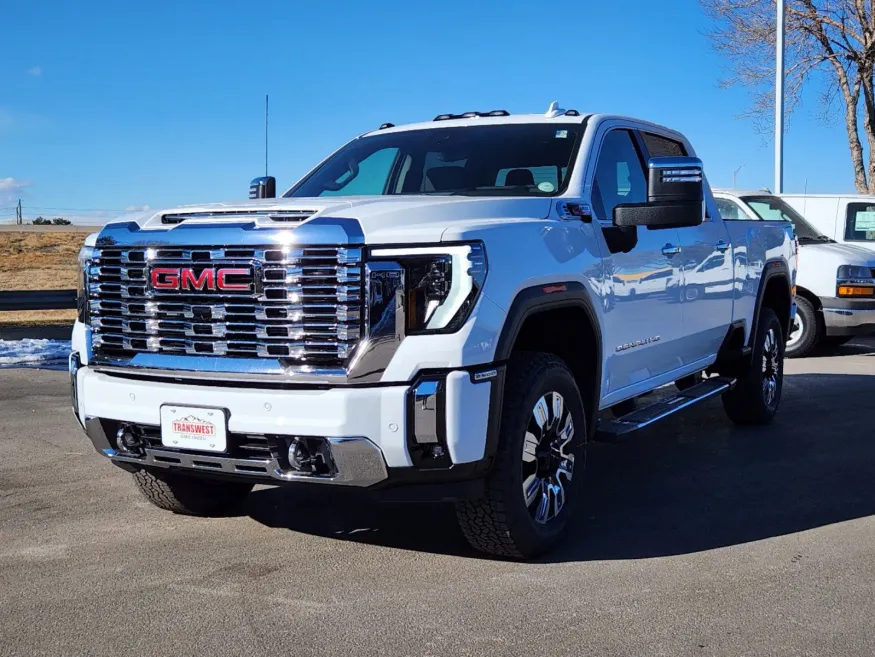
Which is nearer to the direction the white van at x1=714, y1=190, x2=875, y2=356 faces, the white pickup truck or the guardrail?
the white pickup truck

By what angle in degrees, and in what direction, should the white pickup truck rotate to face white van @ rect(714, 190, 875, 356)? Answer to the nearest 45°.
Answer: approximately 180°

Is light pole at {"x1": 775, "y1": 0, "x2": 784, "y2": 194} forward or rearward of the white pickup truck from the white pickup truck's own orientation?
rearward

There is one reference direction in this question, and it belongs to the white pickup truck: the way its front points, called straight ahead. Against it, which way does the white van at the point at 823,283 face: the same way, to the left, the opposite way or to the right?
to the left

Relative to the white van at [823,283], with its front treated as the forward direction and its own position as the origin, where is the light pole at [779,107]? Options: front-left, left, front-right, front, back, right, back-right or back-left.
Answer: back-left

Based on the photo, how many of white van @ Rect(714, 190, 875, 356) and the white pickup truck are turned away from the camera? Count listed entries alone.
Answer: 0

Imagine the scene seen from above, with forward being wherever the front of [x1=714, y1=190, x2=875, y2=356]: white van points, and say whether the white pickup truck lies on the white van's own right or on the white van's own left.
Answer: on the white van's own right

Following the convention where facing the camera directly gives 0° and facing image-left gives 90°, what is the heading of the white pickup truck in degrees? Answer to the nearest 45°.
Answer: approximately 45°

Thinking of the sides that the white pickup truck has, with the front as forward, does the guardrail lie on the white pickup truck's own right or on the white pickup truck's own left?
on the white pickup truck's own right

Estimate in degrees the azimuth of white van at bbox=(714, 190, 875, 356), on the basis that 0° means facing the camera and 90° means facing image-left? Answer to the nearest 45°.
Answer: approximately 315°
